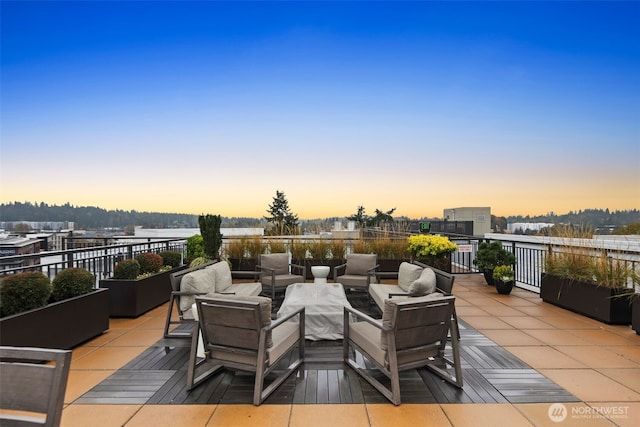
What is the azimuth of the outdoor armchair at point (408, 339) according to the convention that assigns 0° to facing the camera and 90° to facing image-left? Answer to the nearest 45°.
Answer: approximately 135°

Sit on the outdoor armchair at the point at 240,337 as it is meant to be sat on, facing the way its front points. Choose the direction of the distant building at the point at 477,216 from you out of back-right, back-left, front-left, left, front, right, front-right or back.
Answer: front

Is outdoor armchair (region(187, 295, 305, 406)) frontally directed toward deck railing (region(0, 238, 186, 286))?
no

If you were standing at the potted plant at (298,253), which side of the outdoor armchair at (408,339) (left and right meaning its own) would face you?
front

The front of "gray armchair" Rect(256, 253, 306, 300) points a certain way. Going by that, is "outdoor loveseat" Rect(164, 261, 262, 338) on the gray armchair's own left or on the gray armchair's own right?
on the gray armchair's own right

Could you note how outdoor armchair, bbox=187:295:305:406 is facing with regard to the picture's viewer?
facing away from the viewer and to the right of the viewer

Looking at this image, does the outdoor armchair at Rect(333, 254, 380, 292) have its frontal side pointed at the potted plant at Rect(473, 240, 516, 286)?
no

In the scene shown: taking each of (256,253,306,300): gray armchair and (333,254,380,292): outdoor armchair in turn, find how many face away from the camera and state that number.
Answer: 0

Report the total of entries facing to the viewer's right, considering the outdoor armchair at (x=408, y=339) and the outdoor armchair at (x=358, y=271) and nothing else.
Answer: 0

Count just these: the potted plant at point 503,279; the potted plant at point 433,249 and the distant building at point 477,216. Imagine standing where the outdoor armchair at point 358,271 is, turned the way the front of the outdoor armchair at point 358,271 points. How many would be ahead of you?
0

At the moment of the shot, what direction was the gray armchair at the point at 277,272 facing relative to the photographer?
facing the viewer and to the right of the viewer

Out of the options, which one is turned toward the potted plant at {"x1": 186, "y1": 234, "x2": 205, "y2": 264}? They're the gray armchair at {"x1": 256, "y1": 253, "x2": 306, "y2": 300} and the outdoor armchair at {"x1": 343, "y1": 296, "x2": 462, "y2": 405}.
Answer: the outdoor armchair

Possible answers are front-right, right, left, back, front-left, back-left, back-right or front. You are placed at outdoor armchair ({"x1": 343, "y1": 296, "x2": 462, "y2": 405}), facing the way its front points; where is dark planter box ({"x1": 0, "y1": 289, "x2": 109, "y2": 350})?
front-left

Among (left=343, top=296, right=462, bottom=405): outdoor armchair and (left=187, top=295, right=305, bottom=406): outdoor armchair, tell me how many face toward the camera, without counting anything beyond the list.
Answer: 0

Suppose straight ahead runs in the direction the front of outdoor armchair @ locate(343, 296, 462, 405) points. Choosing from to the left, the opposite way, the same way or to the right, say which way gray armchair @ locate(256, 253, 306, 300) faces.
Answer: the opposite way
